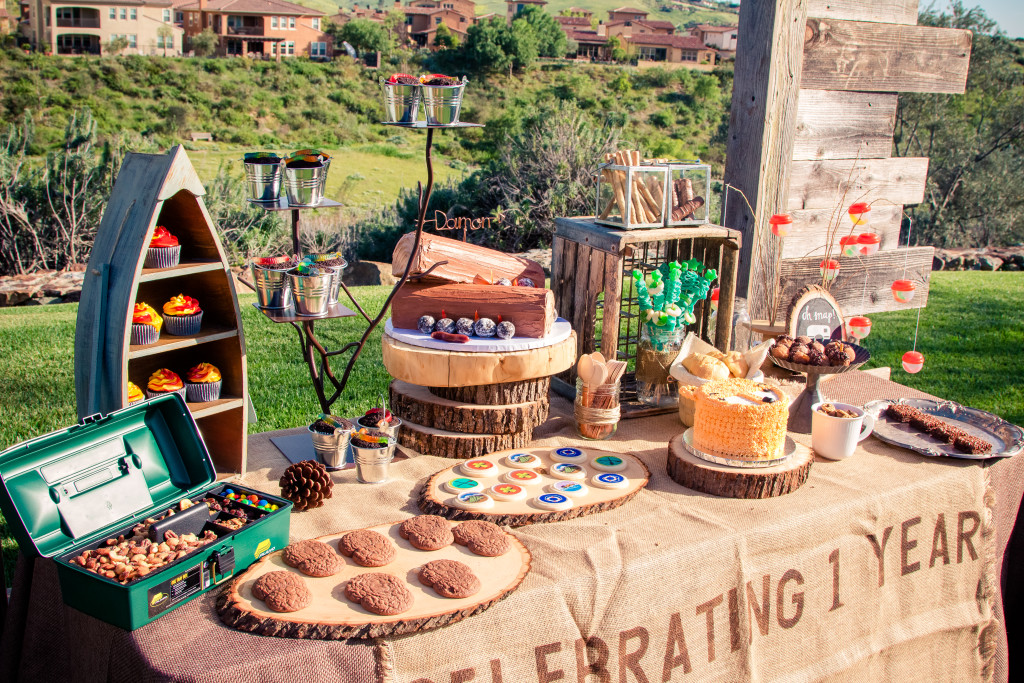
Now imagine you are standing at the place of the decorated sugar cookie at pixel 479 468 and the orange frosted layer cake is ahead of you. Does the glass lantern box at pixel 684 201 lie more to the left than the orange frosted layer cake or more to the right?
left

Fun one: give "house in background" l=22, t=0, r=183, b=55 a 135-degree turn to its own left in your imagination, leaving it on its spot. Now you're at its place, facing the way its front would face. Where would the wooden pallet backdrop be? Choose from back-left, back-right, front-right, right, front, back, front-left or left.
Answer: back-right

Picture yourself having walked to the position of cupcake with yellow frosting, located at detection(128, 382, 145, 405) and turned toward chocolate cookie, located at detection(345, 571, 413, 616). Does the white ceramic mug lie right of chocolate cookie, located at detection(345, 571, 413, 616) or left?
left

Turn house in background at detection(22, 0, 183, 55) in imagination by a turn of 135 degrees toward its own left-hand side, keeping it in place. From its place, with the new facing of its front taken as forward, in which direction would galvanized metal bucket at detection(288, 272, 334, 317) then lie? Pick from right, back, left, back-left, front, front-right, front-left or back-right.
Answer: back-right

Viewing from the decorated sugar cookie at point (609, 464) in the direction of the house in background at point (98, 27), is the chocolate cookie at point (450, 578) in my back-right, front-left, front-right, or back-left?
back-left

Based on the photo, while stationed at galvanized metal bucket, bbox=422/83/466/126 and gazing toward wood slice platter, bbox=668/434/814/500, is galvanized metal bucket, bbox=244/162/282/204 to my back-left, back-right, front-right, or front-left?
back-right

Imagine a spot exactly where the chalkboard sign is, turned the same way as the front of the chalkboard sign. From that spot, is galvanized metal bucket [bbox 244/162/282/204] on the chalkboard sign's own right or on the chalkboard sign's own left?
on the chalkboard sign's own right

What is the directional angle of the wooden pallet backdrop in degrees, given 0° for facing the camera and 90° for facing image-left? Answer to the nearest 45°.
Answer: approximately 0°

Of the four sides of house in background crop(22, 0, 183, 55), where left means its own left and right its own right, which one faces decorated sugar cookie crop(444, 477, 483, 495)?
front

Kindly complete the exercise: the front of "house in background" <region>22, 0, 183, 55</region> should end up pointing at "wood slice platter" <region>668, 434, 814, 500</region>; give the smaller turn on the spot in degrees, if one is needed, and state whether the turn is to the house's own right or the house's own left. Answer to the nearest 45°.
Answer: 0° — it already faces it

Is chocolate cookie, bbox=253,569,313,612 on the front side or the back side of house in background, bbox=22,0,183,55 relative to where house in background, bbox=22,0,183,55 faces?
on the front side

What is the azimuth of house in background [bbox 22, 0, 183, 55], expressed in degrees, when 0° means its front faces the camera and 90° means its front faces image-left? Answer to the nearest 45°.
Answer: approximately 0°

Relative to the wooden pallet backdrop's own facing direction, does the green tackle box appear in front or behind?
in front

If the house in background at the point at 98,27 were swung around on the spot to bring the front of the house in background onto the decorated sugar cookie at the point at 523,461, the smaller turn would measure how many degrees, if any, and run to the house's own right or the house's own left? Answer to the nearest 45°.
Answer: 0° — it already faces it

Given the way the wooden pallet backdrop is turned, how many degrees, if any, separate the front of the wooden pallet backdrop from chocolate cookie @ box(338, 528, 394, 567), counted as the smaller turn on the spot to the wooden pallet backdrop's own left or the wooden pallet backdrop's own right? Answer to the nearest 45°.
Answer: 0° — it already faces it
